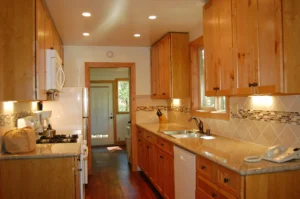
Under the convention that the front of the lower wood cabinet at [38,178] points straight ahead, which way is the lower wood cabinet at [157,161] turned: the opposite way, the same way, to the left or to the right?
the opposite way

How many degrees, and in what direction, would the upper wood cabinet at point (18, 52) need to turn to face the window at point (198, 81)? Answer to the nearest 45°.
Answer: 0° — it already faces it

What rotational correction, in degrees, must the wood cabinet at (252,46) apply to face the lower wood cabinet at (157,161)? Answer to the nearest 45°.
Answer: approximately 90° to its right

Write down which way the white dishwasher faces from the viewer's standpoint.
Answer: facing the viewer and to the left of the viewer

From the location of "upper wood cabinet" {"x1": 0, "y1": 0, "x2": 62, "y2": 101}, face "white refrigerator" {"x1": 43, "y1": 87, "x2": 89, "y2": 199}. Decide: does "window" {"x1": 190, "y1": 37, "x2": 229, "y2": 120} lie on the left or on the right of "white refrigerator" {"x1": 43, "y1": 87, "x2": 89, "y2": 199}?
right

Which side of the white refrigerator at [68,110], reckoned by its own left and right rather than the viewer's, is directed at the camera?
right

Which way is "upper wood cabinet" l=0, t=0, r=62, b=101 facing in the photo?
to the viewer's right

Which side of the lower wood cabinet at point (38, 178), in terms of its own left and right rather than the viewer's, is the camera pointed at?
right

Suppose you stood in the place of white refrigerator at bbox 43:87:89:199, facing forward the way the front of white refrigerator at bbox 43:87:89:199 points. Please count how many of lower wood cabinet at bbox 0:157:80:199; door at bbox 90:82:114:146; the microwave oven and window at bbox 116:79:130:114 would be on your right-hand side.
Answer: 2

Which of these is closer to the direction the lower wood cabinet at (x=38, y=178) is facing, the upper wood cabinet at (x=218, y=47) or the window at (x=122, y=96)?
the upper wood cabinet

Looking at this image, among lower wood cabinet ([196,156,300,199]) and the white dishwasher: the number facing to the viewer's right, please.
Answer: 0

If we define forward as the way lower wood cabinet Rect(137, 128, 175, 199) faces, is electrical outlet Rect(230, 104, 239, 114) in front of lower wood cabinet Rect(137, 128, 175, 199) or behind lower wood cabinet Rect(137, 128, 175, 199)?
behind

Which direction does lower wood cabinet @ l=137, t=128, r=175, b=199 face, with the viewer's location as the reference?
facing to the left of the viewer

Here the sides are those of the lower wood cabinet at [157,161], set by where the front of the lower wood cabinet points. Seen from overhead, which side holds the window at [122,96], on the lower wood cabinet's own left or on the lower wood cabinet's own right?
on the lower wood cabinet's own right
